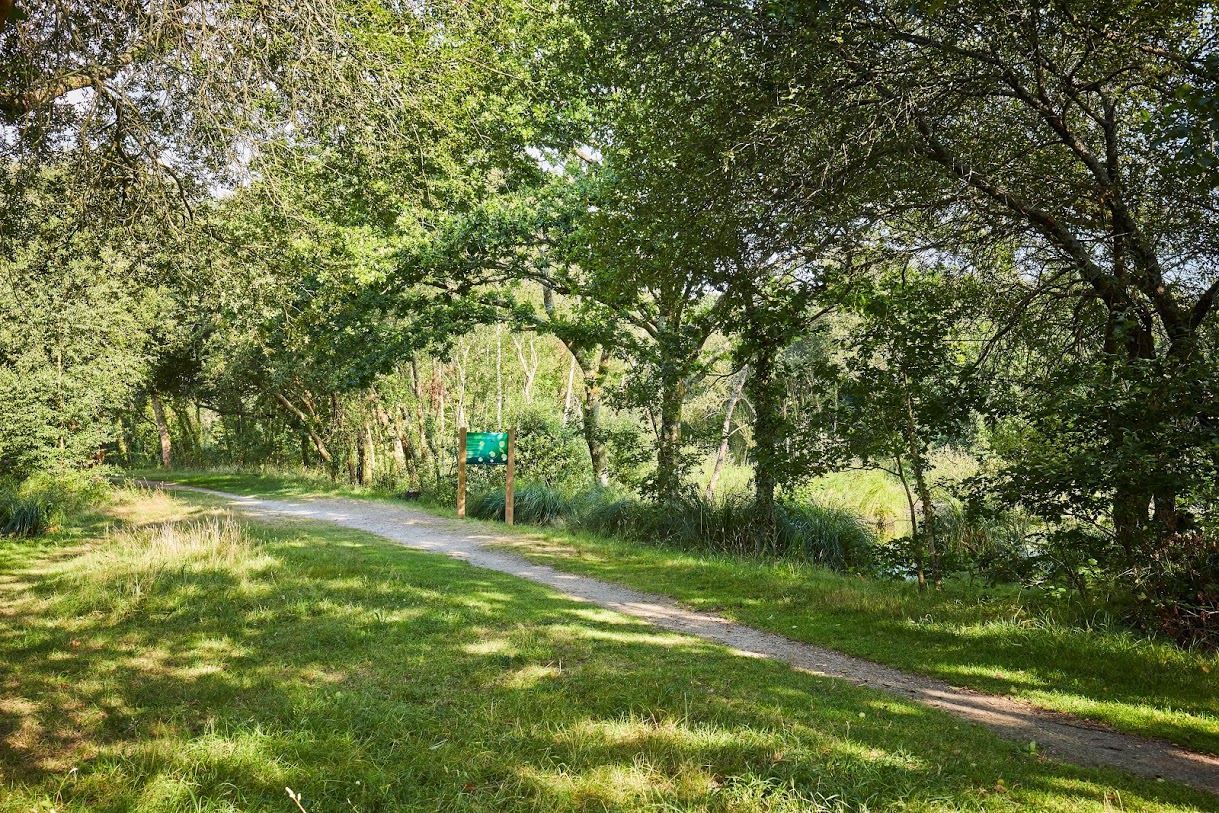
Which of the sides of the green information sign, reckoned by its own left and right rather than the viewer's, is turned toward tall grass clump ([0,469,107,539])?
right

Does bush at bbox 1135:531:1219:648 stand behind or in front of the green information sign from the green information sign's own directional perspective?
in front

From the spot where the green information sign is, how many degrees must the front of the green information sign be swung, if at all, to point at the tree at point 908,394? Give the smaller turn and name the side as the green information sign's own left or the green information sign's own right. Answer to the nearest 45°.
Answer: approximately 45° to the green information sign's own left

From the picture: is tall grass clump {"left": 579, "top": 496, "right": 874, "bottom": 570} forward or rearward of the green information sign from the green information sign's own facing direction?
forward

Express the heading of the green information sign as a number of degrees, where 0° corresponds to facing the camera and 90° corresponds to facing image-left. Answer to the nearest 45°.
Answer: approximately 0°

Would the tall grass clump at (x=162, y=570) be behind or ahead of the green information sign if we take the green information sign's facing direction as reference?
ahead
